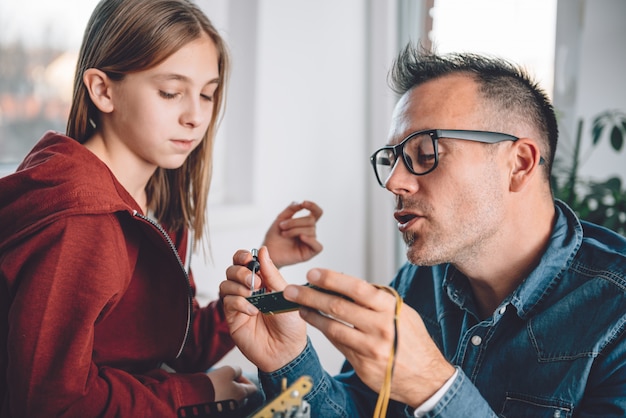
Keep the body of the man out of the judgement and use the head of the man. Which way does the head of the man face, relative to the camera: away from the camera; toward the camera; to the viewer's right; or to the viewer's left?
to the viewer's left

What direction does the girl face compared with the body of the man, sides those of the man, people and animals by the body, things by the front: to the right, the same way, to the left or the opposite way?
to the left

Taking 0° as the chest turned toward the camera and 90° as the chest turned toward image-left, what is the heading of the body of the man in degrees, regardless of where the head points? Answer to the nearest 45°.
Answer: approximately 45°

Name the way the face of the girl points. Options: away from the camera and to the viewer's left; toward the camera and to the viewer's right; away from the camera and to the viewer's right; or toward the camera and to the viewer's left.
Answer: toward the camera and to the viewer's right

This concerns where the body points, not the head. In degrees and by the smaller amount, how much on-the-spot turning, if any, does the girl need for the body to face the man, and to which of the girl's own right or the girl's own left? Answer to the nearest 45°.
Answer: approximately 45° to the girl's own left

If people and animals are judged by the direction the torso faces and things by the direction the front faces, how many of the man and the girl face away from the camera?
0

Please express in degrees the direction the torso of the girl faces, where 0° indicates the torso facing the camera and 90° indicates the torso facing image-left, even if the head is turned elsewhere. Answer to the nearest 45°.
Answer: approximately 315°
